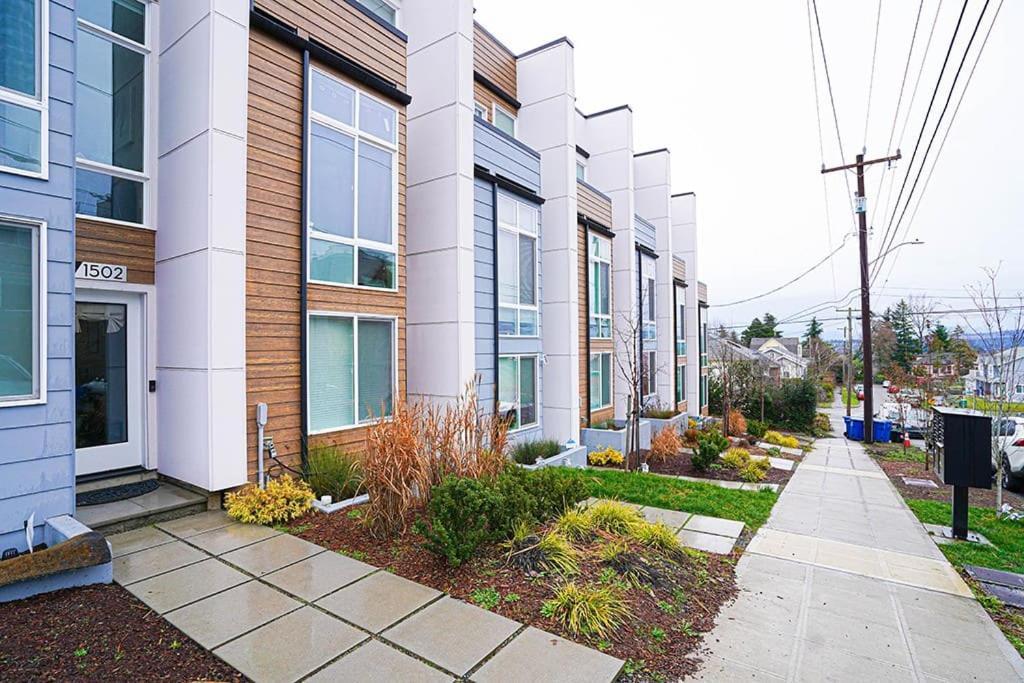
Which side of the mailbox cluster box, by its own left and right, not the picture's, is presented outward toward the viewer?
left

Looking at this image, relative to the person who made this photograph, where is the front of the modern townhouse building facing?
facing the viewer and to the right of the viewer

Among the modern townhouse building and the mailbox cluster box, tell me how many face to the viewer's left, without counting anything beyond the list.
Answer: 1

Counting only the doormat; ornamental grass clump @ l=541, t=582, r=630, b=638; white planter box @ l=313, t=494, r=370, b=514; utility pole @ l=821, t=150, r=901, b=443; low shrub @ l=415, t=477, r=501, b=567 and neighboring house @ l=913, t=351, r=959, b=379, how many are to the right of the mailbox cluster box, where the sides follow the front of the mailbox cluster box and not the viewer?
2

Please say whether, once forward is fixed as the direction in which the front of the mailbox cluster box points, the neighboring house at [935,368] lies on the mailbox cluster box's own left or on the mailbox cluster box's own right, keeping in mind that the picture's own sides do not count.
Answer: on the mailbox cluster box's own right

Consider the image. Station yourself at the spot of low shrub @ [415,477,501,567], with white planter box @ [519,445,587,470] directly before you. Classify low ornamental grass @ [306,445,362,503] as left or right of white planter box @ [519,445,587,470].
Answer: left

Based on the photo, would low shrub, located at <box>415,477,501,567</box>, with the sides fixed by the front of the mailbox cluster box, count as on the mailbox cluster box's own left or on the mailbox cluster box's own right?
on the mailbox cluster box's own left

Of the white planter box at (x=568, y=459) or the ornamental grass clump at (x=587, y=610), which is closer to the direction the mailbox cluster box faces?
the white planter box

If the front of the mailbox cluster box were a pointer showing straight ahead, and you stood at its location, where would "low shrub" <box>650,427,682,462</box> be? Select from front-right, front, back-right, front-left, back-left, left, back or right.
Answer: front-right

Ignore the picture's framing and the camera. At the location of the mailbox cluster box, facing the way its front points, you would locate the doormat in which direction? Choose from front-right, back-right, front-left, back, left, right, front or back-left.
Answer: front-left

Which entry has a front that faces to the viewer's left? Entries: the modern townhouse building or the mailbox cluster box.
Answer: the mailbox cluster box
